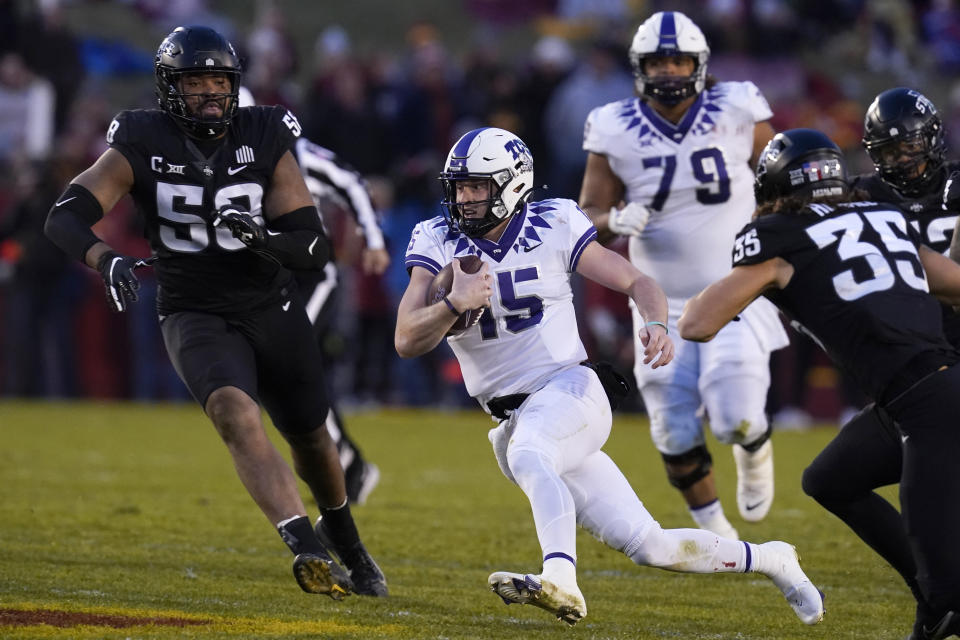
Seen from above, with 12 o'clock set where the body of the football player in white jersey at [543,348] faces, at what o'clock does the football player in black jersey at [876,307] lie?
The football player in black jersey is roughly at 8 o'clock from the football player in white jersey.

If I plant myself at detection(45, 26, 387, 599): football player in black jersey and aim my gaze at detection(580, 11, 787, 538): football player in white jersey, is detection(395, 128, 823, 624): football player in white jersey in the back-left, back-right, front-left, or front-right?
front-right

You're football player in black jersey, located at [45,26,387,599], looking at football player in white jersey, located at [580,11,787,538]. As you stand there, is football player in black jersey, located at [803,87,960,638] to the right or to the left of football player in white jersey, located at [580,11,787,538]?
right

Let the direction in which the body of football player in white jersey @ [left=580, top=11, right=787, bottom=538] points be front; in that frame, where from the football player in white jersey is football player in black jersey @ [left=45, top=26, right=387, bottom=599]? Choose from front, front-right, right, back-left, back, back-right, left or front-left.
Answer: front-right

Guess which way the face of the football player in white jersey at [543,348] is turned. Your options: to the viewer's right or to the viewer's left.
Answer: to the viewer's left

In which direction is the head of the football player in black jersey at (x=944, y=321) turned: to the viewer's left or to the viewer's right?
to the viewer's left

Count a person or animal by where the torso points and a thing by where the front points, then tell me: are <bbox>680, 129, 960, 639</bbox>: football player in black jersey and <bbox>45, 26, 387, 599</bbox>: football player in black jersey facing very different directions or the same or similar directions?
very different directions

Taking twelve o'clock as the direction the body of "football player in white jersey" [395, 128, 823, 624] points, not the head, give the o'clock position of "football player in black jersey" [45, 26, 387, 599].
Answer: The football player in black jersey is roughly at 2 o'clock from the football player in white jersey.

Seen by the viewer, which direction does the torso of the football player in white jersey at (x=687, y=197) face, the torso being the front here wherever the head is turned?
toward the camera

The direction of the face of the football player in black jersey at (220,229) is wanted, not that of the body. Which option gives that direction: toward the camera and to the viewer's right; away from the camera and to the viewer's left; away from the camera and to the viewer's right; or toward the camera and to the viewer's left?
toward the camera and to the viewer's right

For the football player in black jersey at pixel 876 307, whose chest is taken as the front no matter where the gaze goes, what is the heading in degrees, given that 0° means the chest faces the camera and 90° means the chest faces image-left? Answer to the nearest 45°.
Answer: approximately 135°

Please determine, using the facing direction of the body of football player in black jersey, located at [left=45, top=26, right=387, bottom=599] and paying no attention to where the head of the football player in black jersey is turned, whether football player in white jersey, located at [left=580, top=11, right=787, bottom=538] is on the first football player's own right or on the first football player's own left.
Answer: on the first football player's own left

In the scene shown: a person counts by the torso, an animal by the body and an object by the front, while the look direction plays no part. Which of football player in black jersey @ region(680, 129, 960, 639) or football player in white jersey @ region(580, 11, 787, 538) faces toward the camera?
the football player in white jersey

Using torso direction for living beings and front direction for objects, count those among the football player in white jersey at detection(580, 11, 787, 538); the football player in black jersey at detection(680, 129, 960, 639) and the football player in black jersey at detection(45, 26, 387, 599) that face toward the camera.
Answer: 2

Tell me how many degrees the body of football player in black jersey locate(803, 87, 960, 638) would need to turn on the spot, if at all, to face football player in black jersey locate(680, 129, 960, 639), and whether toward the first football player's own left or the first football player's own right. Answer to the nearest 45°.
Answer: approximately 45° to the first football player's own left

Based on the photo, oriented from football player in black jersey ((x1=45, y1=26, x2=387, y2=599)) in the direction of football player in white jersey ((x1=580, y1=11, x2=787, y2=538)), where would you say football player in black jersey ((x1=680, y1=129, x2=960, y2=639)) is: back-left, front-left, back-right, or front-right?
front-right

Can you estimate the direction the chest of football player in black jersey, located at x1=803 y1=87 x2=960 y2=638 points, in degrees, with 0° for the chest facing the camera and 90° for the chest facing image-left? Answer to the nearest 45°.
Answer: approximately 45°

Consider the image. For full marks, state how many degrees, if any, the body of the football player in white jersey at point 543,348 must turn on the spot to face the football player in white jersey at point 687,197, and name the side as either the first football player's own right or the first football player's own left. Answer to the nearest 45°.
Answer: approximately 135° to the first football player's own right

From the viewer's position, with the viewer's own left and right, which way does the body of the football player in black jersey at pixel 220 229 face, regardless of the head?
facing the viewer
